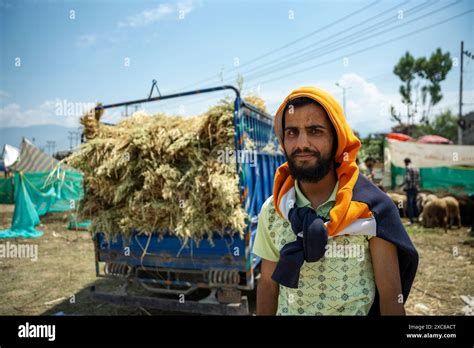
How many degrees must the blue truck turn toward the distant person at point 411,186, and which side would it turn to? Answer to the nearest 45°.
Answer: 0° — it already faces them

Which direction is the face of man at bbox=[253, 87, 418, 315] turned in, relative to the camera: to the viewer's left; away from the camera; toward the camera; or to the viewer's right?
toward the camera

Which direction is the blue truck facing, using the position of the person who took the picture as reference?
facing away from the viewer and to the right of the viewer

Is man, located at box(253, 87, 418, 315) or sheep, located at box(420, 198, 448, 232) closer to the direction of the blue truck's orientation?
the sheep

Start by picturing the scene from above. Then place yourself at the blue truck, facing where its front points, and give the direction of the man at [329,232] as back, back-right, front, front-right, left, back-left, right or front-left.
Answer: back-right

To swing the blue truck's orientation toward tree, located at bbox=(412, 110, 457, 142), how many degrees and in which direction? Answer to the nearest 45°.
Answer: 0° — it already faces it

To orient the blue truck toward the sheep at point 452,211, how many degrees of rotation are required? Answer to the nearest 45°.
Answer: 0° — it already faces it

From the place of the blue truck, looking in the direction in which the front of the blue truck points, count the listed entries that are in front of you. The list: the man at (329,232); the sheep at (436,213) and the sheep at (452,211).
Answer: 2

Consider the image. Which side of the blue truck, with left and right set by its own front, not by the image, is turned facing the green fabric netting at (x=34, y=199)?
left

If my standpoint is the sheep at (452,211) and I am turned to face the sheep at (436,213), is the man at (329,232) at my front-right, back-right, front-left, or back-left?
front-left
